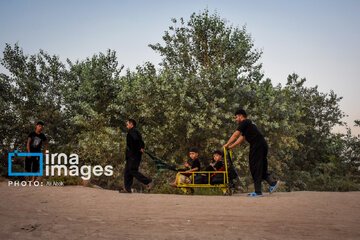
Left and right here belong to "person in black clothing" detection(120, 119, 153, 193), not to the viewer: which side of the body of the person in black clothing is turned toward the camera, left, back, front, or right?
left

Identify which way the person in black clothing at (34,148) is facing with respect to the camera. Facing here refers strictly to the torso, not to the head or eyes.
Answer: toward the camera

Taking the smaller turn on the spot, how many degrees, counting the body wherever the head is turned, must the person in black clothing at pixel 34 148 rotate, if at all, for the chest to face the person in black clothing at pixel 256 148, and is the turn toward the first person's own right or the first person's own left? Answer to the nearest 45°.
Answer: approximately 45° to the first person's own left

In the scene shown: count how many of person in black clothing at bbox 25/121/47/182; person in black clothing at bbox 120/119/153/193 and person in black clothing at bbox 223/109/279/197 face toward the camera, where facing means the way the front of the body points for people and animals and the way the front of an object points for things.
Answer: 1

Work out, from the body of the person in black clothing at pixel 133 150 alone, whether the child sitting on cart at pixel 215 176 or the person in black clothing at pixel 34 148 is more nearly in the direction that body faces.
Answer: the person in black clothing

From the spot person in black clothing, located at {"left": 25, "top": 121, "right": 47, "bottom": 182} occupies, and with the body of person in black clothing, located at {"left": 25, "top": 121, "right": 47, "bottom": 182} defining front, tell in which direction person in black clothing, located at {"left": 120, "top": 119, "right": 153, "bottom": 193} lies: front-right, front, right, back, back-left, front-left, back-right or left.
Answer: front-left

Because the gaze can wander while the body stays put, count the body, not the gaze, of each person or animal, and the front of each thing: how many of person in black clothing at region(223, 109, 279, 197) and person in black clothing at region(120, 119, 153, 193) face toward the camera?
0

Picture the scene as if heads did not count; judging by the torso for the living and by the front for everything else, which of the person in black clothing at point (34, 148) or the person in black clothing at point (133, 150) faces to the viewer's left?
the person in black clothing at point (133, 150)

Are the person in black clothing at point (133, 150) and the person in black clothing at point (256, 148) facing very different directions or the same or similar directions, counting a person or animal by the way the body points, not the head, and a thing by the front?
same or similar directions

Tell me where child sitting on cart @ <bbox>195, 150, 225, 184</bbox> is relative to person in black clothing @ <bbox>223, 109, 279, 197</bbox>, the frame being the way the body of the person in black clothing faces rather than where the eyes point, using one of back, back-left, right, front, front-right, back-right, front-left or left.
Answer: front-right

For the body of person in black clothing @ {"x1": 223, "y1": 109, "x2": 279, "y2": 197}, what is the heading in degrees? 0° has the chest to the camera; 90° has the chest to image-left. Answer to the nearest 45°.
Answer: approximately 90°

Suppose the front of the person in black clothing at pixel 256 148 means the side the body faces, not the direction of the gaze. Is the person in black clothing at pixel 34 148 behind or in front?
in front

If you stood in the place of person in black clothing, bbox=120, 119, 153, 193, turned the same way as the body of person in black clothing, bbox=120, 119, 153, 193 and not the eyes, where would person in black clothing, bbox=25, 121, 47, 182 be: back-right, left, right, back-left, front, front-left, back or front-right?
front-right
